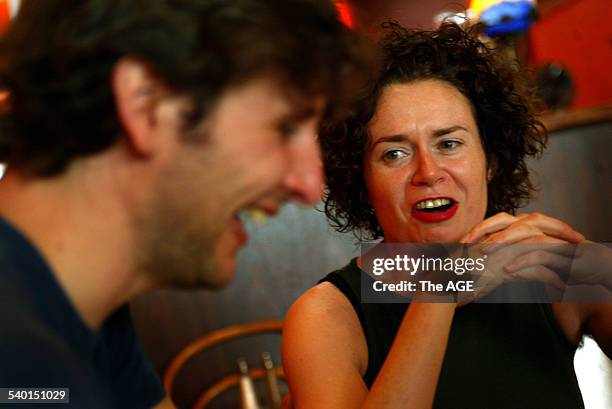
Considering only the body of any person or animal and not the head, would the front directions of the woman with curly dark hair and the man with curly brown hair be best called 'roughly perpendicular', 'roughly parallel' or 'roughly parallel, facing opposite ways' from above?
roughly perpendicular

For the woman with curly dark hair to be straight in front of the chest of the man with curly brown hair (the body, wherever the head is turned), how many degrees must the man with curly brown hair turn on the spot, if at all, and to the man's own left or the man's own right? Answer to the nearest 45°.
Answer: approximately 45° to the man's own left

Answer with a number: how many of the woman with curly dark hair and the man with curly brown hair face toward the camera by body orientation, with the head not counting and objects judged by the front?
1

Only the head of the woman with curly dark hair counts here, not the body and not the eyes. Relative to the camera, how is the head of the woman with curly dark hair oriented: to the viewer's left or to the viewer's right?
to the viewer's left

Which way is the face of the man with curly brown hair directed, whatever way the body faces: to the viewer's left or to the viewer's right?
to the viewer's right

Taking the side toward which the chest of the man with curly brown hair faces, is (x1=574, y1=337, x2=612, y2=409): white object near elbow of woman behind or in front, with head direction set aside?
in front

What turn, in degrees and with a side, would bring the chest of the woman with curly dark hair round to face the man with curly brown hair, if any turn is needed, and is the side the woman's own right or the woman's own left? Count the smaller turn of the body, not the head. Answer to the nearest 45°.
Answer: approximately 45° to the woman's own right

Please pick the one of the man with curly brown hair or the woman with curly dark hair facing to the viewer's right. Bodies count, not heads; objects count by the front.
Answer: the man with curly brown hair

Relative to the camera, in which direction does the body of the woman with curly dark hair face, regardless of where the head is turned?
toward the camera

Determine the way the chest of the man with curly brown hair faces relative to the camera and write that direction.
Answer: to the viewer's right
